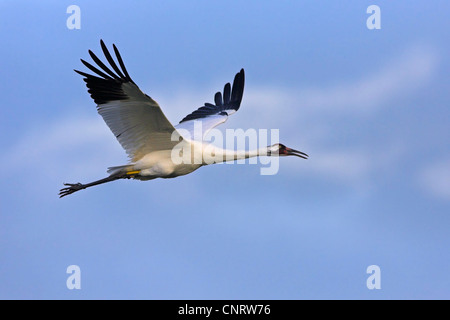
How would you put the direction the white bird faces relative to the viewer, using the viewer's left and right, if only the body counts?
facing to the right of the viewer
